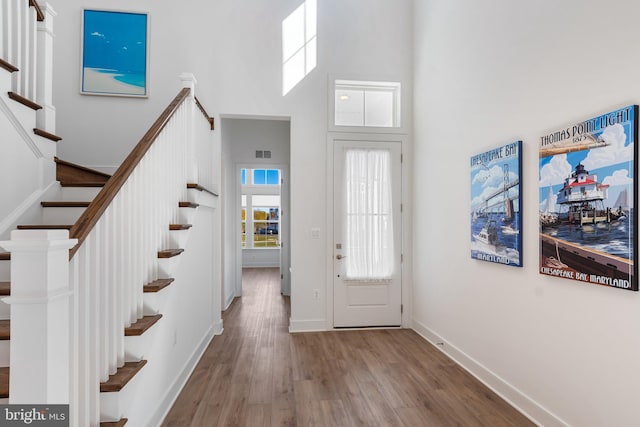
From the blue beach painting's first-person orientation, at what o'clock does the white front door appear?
The white front door is roughly at 10 o'clock from the blue beach painting.

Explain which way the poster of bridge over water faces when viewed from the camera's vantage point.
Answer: facing the viewer and to the left of the viewer

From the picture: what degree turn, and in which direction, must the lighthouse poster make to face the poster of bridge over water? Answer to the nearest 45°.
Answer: approximately 90° to its right

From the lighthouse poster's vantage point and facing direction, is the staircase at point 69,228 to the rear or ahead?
ahead

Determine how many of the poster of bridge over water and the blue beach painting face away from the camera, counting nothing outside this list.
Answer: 0

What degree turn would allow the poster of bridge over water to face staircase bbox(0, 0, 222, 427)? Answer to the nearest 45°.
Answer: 0° — it already faces it

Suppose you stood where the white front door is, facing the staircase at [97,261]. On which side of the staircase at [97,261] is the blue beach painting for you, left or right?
right

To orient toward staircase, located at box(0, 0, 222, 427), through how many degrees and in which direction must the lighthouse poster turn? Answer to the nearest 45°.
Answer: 0° — it already faces it

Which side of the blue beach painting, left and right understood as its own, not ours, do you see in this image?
front

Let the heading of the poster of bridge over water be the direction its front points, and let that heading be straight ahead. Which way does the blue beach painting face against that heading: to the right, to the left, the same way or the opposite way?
to the left
